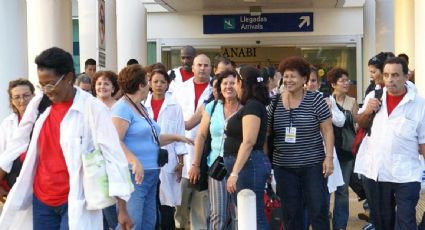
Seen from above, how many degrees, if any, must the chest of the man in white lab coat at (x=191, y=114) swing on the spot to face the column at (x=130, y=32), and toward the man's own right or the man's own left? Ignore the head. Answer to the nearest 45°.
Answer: approximately 180°

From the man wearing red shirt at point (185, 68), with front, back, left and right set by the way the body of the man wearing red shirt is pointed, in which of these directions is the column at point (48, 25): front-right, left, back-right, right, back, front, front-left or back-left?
back-right

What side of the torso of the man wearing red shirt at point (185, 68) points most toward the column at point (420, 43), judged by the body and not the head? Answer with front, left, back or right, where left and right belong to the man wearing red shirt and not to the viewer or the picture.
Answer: left

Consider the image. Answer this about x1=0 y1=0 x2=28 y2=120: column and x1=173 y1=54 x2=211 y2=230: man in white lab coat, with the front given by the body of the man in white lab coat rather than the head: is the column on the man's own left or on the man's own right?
on the man's own right

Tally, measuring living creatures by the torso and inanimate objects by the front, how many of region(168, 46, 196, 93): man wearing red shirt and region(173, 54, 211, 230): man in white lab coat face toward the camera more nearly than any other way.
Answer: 2

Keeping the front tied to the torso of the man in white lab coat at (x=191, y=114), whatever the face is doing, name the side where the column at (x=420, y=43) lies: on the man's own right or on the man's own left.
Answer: on the man's own left

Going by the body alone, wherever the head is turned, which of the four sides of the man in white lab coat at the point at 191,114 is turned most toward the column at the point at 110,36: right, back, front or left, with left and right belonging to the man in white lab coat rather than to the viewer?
back

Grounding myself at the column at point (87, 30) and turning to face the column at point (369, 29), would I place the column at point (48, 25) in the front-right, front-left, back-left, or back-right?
back-right

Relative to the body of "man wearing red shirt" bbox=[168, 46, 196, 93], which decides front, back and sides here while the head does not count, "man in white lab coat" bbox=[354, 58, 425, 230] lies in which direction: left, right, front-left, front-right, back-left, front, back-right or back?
front-left
